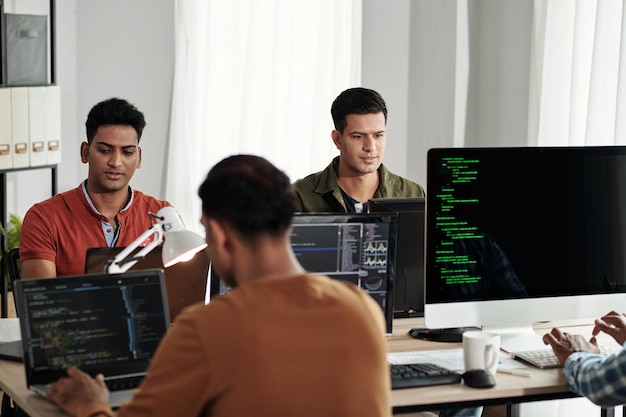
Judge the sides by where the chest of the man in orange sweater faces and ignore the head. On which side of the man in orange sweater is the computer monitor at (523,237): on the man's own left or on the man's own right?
on the man's own right

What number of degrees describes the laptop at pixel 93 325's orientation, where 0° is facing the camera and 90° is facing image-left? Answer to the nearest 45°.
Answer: approximately 0°

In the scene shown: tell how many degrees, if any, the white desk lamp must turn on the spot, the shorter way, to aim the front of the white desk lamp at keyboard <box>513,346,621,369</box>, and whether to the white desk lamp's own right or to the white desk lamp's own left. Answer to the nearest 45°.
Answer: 0° — it already faces it

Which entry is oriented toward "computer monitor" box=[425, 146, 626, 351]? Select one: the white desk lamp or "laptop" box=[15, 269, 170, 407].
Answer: the white desk lamp

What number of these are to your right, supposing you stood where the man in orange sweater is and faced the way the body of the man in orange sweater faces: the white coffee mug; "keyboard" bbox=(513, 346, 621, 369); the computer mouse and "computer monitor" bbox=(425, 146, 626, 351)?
4

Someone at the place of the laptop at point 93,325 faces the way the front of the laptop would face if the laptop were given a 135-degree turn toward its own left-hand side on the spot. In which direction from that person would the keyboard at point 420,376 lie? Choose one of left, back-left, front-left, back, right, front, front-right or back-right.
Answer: front-right

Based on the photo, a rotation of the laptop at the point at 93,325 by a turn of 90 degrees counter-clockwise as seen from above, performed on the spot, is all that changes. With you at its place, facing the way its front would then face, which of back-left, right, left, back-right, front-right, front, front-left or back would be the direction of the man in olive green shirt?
front-left

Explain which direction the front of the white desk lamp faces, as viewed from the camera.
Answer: facing to the right of the viewer

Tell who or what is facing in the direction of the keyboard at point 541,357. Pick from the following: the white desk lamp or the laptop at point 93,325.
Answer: the white desk lamp

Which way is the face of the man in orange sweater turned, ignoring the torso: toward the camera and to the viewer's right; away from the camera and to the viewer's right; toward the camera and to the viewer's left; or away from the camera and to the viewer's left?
away from the camera and to the viewer's left

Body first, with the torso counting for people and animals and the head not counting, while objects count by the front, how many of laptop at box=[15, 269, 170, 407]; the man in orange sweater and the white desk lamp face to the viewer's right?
1

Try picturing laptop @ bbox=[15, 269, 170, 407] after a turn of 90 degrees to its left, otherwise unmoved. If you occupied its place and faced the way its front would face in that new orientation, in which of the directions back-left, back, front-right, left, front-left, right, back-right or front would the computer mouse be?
front

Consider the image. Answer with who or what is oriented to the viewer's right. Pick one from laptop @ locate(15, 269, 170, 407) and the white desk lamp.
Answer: the white desk lamp

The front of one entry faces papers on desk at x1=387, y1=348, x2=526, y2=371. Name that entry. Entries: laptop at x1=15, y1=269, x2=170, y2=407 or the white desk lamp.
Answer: the white desk lamp

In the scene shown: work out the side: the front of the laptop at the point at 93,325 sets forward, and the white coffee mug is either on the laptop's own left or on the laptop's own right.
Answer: on the laptop's own left

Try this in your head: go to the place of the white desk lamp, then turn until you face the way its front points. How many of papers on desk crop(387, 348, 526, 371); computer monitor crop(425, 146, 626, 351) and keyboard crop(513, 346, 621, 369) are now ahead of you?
3
